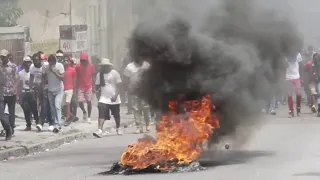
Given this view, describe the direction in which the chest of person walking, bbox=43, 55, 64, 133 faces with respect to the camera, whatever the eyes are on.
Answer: toward the camera

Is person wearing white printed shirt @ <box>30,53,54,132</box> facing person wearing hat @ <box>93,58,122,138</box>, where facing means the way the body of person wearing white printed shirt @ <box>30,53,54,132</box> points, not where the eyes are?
no

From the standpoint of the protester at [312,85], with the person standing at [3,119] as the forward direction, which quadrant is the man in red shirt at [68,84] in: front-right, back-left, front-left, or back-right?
front-right

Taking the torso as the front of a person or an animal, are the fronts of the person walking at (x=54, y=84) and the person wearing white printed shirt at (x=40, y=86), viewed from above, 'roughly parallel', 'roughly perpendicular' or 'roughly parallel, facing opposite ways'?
roughly parallel

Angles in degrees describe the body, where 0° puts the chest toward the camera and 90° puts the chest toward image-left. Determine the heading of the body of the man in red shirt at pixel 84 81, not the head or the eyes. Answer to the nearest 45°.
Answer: approximately 0°

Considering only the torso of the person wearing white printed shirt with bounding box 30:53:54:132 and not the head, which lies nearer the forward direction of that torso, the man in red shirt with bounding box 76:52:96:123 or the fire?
the fire

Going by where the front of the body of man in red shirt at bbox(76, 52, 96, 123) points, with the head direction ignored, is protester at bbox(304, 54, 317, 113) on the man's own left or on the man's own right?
on the man's own left

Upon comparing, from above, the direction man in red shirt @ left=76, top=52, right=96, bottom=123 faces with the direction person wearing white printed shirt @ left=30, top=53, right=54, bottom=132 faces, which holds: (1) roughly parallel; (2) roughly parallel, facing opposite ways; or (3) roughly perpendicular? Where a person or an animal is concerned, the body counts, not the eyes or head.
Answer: roughly parallel

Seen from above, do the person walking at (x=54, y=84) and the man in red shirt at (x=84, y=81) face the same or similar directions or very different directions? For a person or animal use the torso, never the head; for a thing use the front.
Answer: same or similar directions

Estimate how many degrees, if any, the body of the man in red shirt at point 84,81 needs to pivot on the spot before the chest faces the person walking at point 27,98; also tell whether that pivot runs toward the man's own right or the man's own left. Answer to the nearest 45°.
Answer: approximately 45° to the man's own right

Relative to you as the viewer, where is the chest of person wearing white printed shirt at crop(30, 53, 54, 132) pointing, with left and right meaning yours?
facing the viewer

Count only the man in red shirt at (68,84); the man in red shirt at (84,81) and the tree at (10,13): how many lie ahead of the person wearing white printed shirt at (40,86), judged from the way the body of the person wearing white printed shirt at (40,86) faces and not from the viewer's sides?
0

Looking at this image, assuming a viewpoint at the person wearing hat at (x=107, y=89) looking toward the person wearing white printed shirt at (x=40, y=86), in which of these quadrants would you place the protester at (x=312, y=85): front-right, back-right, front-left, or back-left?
back-right

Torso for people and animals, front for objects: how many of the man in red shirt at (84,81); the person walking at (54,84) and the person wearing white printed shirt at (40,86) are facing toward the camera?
3
